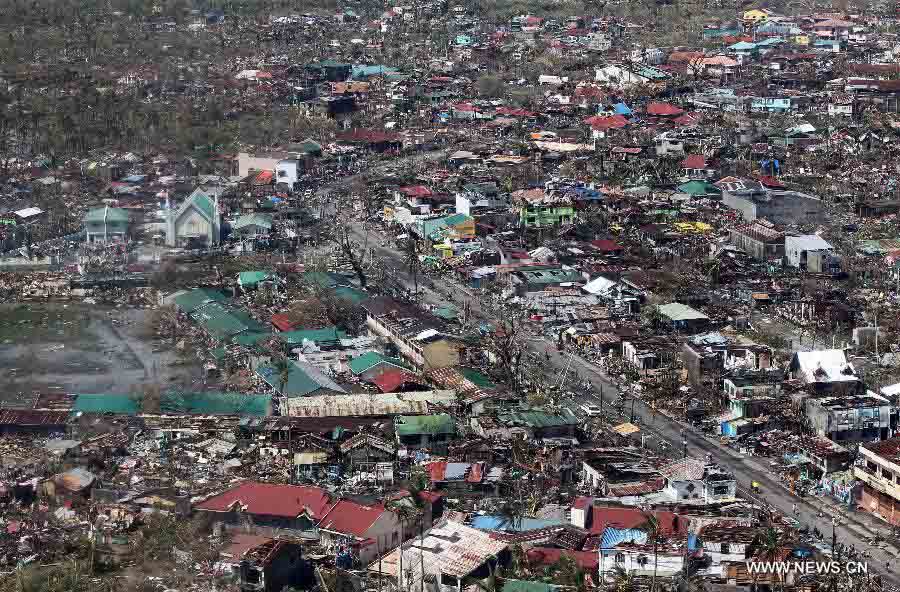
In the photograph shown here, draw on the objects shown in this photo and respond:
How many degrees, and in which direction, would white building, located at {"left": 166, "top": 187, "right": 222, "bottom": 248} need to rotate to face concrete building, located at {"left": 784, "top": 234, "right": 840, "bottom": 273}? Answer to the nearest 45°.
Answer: approximately 90° to its left

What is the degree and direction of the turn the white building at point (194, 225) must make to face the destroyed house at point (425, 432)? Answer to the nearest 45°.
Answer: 0° — it already faces it

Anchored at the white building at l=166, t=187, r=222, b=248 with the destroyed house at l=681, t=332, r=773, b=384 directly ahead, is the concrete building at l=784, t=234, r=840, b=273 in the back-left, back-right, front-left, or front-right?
front-left

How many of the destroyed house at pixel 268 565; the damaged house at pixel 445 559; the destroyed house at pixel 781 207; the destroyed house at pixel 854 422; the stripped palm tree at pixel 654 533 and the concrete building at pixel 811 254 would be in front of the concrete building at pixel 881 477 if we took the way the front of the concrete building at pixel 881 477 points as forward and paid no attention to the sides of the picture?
3

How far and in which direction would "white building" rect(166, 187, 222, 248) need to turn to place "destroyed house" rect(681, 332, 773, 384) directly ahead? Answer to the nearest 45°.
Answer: approximately 45° to its left

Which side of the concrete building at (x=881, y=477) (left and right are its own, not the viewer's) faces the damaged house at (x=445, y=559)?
front

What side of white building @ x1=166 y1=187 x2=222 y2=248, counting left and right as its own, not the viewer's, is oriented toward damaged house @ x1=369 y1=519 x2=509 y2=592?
front

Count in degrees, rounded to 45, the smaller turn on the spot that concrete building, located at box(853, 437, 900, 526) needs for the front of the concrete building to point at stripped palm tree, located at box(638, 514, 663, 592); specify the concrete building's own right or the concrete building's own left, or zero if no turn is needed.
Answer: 0° — it already faces it

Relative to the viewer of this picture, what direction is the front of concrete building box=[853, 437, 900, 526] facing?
facing the viewer and to the left of the viewer

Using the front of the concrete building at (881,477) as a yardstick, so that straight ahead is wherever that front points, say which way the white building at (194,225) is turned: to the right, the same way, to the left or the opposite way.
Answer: to the left

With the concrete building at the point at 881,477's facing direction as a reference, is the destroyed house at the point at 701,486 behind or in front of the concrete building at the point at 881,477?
in front

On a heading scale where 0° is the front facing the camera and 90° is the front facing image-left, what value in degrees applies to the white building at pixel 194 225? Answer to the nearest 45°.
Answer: approximately 0°

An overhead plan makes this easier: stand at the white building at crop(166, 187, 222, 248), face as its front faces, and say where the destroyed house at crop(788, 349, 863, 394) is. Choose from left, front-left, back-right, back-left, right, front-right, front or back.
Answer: front-left

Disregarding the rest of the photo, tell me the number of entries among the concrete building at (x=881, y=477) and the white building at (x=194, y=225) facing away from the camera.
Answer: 0

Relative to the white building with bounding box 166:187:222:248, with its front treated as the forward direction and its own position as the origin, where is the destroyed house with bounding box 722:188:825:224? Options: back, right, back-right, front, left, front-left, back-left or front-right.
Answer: left

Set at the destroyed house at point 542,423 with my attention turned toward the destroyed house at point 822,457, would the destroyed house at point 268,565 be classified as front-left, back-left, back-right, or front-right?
back-right

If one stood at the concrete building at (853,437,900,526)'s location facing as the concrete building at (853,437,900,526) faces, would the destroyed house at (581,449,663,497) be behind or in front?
in front

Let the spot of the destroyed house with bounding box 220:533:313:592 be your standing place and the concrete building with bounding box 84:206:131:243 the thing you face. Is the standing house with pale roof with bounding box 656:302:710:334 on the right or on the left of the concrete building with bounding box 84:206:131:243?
right

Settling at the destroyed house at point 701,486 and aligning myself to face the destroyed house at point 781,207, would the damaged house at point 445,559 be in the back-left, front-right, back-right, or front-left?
back-left
